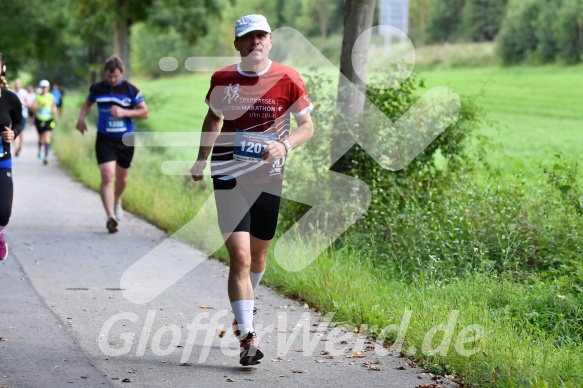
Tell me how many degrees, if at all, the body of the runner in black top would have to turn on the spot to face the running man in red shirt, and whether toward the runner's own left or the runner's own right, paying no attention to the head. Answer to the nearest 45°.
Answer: approximately 45° to the runner's own left

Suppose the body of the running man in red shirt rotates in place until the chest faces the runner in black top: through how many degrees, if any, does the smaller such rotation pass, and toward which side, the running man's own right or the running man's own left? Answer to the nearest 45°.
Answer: approximately 135° to the running man's own right

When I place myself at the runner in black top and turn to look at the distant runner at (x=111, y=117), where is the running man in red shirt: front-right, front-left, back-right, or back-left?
back-right

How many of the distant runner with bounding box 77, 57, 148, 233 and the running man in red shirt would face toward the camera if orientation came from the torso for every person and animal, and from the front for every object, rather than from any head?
2

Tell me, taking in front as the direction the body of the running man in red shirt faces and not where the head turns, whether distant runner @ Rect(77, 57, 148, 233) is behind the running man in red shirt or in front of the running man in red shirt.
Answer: behind

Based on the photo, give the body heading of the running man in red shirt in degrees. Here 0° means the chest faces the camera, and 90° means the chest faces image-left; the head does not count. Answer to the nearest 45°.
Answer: approximately 0°
